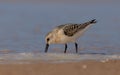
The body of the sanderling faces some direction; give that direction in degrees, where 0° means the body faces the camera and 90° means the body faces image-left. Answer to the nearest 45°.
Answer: approximately 90°
